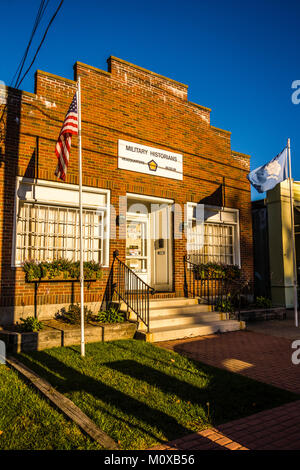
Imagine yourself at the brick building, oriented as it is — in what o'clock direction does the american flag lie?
The american flag is roughly at 2 o'clock from the brick building.

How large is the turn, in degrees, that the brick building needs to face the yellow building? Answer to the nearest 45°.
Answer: approximately 90° to its left
